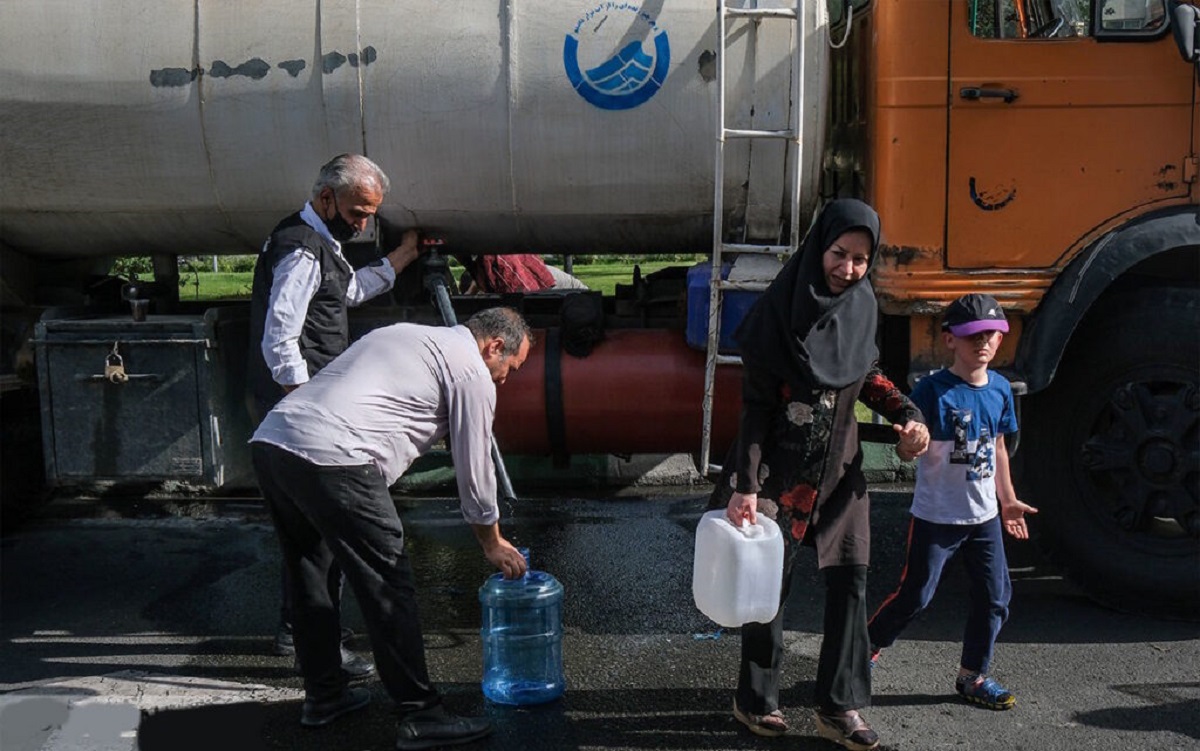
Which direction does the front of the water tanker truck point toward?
to the viewer's right

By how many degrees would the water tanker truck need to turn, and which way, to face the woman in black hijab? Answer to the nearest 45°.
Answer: approximately 90° to its right

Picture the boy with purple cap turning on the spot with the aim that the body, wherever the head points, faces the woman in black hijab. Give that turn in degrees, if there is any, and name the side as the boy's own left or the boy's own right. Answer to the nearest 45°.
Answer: approximately 90° to the boy's own right

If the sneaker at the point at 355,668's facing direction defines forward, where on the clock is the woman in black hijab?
The woman in black hijab is roughly at 1 o'clock from the sneaker.

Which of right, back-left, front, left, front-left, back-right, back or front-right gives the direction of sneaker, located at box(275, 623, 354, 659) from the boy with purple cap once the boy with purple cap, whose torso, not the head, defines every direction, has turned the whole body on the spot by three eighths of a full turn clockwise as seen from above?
front

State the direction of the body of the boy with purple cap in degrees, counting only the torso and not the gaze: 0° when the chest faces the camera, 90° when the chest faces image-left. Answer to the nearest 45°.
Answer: approximately 315°

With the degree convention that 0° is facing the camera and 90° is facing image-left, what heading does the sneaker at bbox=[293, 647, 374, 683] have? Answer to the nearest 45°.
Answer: approximately 270°

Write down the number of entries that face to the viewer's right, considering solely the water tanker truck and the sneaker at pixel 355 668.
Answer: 2
